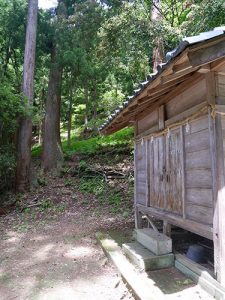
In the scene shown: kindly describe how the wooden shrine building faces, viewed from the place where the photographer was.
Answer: facing the viewer and to the left of the viewer

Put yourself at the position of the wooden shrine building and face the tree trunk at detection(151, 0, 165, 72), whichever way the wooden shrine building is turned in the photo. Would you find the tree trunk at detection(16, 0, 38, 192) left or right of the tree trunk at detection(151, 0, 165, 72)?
left

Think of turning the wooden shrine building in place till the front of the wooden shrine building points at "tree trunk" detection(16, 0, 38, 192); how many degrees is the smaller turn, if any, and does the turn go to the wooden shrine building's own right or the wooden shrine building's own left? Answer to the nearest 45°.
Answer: approximately 90° to the wooden shrine building's own right

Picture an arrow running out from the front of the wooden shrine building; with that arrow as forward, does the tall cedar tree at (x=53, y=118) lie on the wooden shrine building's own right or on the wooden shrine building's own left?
on the wooden shrine building's own right

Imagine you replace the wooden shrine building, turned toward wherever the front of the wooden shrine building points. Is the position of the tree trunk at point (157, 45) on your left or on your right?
on your right

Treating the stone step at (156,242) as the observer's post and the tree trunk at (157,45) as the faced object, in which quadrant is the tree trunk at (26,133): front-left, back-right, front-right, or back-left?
front-left
